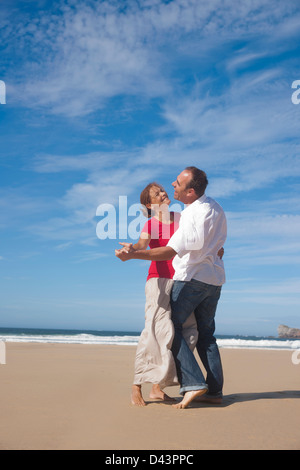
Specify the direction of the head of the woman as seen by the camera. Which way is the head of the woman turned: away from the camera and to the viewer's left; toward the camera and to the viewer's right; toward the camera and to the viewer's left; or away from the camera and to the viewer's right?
toward the camera and to the viewer's right

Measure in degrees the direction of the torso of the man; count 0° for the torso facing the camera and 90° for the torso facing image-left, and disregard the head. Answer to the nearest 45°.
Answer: approximately 90°

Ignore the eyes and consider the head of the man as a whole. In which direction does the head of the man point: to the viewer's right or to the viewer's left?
to the viewer's left

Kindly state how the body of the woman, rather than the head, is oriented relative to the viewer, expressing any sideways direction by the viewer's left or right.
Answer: facing the viewer and to the right of the viewer
